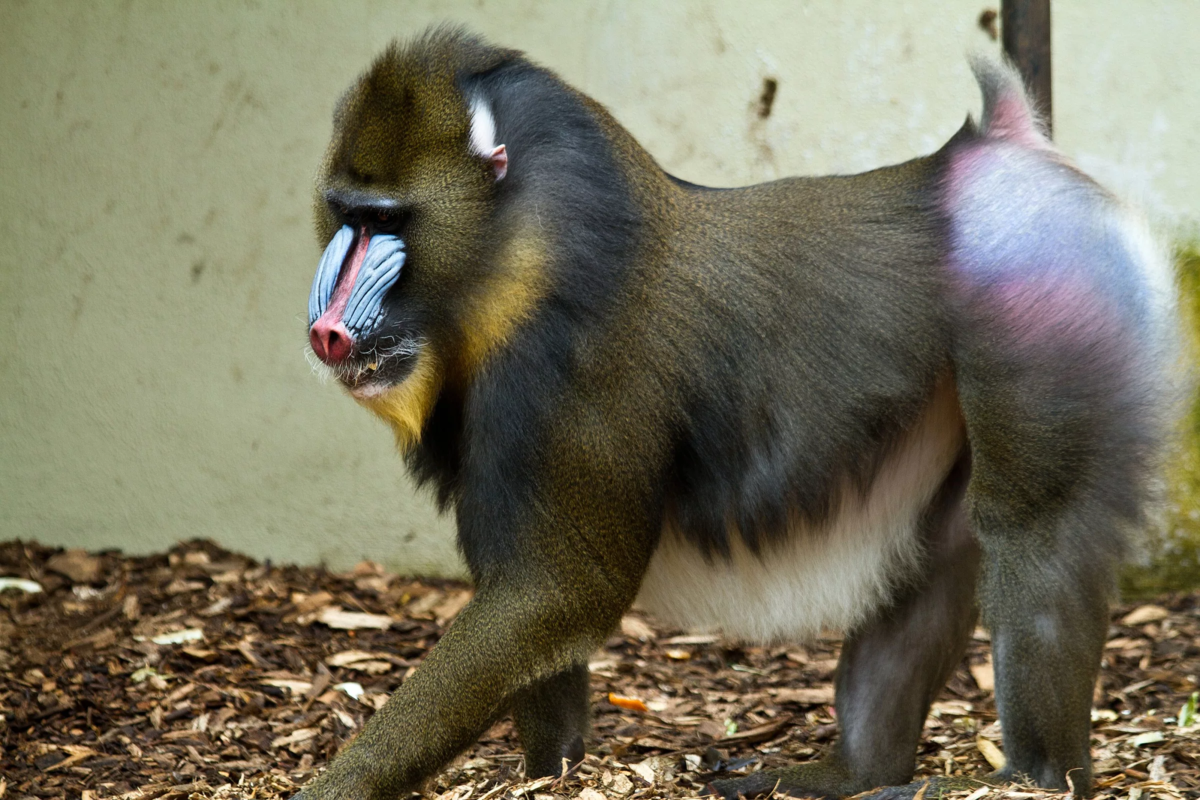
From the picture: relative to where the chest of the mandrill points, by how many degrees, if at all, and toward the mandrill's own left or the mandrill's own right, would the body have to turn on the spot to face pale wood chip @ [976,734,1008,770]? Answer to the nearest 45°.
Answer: approximately 135° to the mandrill's own right

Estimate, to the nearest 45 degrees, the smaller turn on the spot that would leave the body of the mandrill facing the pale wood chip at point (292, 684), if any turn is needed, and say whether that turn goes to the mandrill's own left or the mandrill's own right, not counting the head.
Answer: approximately 45° to the mandrill's own right

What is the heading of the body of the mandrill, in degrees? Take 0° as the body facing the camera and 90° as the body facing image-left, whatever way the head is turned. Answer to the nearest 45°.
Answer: approximately 90°

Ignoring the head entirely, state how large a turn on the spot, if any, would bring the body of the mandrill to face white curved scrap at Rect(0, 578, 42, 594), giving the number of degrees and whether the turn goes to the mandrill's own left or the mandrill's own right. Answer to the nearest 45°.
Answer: approximately 45° to the mandrill's own right

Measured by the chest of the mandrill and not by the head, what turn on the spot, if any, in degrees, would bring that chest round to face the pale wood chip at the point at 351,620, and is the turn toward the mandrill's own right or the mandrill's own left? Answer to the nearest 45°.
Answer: approximately 45° to the mandrill's own right

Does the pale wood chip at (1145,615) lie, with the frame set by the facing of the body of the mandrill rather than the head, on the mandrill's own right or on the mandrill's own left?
on the mandrill's own right

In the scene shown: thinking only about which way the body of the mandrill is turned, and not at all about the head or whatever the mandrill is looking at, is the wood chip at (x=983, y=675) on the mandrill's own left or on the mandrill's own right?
on the mandrill's own right

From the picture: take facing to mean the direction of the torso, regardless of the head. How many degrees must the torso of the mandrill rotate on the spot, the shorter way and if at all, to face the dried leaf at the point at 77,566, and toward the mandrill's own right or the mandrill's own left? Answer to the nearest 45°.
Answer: approximately 45° to the mandrill's own right
